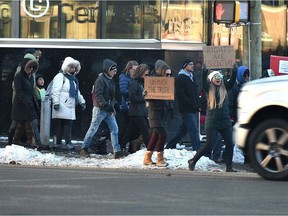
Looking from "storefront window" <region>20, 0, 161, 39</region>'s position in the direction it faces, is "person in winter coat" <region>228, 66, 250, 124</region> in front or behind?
in front

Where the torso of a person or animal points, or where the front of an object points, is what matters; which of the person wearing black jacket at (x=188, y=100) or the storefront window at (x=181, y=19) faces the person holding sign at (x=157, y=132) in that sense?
the storefront window

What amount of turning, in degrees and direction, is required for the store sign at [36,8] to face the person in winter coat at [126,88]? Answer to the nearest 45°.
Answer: approximately 45° to its left

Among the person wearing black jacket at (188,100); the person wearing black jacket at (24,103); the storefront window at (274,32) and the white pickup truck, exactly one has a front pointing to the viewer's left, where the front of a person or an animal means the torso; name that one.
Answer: the white pickup truck

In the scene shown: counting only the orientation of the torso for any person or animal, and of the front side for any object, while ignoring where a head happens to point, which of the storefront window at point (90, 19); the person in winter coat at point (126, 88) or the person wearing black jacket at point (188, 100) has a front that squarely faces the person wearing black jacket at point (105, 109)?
the storefront window

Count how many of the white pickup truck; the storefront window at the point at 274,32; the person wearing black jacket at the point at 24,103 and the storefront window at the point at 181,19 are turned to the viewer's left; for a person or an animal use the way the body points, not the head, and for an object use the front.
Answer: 1
